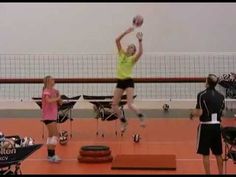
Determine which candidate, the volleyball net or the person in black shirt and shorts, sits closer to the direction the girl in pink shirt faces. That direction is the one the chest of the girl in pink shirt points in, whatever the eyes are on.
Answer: the person in black shirt and shorts

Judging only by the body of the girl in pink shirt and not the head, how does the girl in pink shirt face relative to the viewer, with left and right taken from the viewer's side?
facing to the right of the viewer

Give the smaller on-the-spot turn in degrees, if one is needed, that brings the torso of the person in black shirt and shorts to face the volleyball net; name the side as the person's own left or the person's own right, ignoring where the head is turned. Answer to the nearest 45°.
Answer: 0° — they already face it

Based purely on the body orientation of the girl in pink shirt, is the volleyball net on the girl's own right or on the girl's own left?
on the girl's own left

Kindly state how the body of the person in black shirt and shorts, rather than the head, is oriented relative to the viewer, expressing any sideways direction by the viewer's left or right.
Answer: facing away from the viewer and to the left of the viewer

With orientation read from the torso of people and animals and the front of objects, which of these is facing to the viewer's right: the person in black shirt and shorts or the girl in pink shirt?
the girl in pink shirt

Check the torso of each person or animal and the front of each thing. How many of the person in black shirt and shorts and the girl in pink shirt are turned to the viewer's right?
1

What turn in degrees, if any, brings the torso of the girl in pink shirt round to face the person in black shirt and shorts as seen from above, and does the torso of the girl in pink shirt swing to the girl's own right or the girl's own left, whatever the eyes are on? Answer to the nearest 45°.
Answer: approximately 45° to the girl's own right
